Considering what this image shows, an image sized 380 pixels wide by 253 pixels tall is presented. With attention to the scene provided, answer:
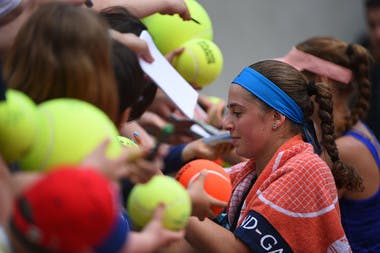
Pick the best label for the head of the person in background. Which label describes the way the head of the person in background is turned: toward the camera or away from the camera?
away from the camera

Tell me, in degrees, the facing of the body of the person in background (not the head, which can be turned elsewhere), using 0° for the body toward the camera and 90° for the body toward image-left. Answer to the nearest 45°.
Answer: approximately 90°
